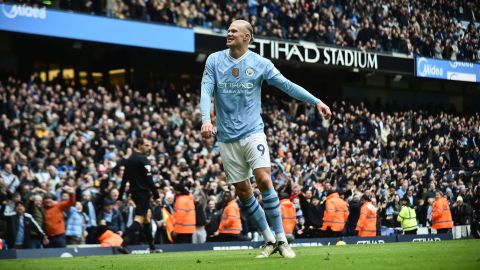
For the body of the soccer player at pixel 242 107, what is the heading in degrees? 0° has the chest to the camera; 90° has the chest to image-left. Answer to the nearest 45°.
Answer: approximately 0°

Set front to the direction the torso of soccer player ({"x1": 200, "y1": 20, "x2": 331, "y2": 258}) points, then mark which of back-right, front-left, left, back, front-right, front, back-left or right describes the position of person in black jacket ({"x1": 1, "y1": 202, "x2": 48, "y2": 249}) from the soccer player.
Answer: back-right

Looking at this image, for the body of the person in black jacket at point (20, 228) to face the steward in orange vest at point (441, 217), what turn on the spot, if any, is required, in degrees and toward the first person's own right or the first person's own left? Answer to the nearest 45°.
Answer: approximately 90° to the first person's own left

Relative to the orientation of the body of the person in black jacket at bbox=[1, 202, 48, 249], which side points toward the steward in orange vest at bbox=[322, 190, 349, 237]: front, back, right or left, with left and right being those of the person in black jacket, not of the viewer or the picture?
left

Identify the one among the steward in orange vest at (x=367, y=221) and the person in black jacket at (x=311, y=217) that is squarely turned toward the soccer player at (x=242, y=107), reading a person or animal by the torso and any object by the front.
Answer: the person in black jacket

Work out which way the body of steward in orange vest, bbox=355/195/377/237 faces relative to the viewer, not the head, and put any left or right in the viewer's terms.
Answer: facing away from the viewer and to the left of the viewer

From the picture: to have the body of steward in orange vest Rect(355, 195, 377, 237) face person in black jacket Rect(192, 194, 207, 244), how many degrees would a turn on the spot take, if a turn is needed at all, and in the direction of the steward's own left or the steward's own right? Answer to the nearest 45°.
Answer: approximately 90° to the steward's own left

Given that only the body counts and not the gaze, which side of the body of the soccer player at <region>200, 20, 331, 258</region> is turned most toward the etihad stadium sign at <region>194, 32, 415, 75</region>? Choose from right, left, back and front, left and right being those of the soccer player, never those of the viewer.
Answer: back

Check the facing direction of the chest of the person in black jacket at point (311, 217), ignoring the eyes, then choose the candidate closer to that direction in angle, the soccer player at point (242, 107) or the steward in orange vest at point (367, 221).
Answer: the soccer player

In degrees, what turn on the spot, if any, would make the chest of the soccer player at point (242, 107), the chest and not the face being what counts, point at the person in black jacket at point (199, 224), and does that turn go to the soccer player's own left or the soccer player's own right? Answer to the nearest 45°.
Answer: approximately 180°
